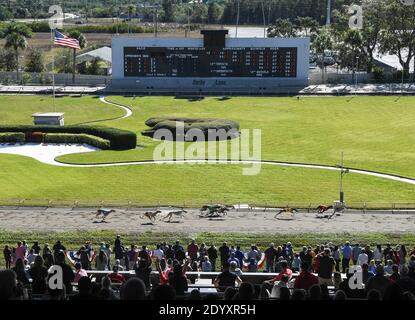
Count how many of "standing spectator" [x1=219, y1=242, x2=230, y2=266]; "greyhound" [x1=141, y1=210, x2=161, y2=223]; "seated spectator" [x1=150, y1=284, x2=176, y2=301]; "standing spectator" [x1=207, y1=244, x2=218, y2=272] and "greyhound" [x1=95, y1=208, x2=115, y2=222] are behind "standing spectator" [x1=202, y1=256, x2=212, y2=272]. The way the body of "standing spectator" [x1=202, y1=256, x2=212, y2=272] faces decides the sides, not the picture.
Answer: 1

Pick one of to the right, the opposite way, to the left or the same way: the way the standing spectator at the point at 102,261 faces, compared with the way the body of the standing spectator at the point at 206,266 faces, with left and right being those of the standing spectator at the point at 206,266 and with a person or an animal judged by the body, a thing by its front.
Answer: the same way

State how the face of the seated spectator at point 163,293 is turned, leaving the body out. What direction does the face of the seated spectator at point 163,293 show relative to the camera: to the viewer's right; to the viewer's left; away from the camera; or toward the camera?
away from the camera

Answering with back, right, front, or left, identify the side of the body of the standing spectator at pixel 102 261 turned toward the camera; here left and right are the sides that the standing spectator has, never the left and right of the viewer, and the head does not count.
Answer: back

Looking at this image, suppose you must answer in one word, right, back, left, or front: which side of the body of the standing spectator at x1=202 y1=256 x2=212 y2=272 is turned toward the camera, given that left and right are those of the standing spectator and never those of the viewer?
back

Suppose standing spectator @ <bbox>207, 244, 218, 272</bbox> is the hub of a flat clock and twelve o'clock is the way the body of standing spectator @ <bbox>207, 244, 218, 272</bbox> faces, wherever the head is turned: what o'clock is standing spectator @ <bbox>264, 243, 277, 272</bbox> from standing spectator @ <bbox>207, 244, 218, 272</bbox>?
standing spectator @ <bbox>264, 243, 277, 272</bbox> is roughly at 3 o'clock from standing spectator @ <bbox>207, 244, 218, 272</bbox>.

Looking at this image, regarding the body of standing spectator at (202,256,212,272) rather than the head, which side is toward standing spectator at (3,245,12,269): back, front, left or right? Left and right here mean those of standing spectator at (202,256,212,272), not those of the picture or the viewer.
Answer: left

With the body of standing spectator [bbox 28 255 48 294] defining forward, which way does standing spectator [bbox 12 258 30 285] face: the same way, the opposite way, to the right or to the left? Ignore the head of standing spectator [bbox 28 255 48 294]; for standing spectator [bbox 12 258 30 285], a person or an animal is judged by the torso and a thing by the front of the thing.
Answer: the same way

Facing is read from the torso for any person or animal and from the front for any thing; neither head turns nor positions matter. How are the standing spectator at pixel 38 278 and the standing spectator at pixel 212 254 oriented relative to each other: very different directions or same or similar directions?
same or similar directions

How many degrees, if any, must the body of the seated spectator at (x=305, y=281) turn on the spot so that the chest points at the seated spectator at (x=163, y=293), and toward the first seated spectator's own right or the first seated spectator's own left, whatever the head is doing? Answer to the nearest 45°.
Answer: approximately 135° to the first seated spectator's own left

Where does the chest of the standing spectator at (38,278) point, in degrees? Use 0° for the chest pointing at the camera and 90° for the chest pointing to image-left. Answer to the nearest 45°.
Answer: approximately 180°

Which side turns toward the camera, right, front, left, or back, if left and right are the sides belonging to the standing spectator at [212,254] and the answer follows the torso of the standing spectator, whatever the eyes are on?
back

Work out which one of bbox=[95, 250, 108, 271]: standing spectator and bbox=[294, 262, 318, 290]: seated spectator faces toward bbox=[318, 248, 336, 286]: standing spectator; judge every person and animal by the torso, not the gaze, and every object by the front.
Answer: the seated spectator

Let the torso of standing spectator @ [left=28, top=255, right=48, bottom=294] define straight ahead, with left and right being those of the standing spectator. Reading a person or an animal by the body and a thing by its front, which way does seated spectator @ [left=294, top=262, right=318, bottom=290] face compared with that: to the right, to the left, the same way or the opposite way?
the same way

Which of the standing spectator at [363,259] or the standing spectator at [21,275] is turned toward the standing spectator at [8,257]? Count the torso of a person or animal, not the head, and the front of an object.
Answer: the standing spectator at [21,275]

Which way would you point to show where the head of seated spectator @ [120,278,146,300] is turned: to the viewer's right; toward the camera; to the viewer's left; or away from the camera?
away from the camera

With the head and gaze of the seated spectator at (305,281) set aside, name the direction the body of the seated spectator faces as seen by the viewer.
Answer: away from the camera

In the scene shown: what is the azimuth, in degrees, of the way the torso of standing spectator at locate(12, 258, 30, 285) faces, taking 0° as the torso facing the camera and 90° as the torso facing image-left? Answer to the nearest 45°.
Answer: approximately 180°

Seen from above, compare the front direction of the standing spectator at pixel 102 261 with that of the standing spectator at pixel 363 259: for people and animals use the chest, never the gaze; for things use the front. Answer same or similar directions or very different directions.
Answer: same or similar directions

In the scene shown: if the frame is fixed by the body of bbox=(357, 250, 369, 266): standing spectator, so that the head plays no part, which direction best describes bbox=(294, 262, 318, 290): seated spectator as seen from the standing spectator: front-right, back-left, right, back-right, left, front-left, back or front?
back
